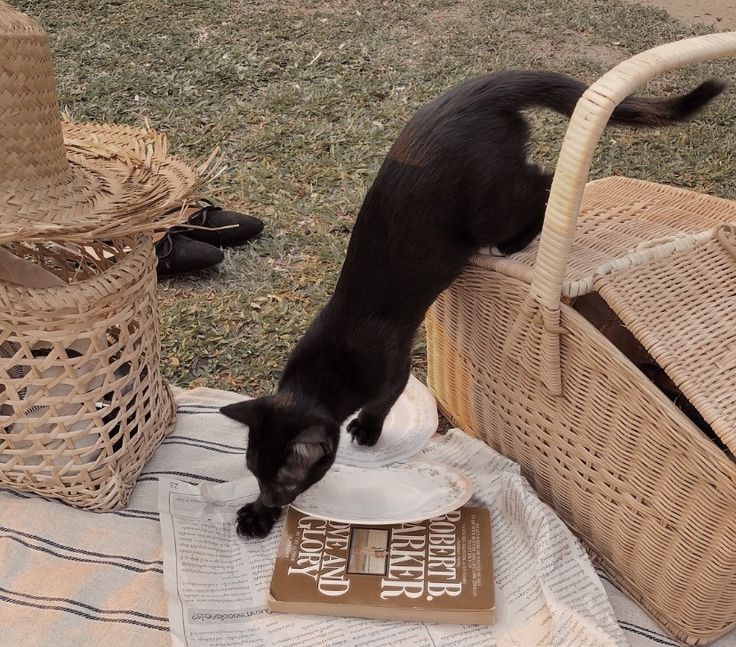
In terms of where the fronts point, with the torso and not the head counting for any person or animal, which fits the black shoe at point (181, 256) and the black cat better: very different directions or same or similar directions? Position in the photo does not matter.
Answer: very different directions

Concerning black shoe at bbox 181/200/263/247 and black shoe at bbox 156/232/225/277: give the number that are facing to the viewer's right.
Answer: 2

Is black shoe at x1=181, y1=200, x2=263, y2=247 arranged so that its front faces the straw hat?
no

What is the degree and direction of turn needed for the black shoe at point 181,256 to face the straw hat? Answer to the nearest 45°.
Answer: approximately 90° to its right

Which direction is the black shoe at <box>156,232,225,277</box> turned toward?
to the viewer's right

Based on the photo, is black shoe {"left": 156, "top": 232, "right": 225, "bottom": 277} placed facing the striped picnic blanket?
no

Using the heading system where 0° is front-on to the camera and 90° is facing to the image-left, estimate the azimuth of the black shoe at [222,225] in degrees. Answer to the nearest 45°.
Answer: approximately 270°

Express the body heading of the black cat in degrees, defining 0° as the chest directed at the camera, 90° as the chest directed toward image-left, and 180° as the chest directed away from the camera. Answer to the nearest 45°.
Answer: approximately 45°

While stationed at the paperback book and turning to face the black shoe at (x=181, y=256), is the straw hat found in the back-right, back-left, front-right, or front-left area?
front-left

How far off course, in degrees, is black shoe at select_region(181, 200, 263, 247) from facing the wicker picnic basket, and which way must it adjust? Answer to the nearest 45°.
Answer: approximately 45° to its right

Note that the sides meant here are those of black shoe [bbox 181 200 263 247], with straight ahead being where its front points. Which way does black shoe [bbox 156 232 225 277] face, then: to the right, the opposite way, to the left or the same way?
the same way

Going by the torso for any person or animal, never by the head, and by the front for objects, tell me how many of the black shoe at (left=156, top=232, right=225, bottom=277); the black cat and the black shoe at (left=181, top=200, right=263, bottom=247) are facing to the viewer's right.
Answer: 2
